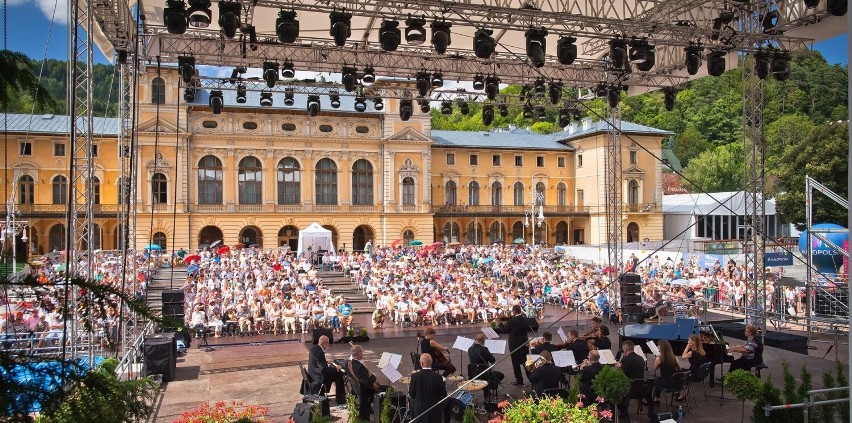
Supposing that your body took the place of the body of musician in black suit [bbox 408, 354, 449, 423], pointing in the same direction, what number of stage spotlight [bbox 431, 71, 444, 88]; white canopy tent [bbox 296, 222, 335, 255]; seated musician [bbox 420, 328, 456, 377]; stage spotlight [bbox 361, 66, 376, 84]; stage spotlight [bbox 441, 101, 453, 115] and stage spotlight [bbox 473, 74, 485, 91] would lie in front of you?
6

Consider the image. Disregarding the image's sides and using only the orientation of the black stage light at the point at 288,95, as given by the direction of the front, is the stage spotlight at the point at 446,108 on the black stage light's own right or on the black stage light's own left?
on the black stage light's own left

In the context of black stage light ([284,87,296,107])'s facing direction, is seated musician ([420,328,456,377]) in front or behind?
in front

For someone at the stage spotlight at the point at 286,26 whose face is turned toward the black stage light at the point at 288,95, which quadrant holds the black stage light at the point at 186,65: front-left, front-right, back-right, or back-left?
front-left

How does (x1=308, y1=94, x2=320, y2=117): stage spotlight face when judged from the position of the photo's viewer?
facing the viewer

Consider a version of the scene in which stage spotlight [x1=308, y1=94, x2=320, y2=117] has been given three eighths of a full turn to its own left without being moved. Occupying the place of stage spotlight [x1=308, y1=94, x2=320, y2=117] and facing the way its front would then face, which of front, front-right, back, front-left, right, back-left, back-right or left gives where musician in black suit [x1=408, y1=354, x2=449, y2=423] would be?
back-right

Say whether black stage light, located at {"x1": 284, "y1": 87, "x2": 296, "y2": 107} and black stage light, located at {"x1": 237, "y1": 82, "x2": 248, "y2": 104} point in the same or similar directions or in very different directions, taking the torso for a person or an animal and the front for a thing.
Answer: same or similar directions

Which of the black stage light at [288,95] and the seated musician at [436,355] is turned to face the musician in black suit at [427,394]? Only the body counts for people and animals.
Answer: the black stage light

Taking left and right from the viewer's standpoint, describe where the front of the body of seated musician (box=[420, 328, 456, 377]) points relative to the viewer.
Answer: facing to the right of the viewer

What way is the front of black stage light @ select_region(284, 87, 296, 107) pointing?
toward the camera

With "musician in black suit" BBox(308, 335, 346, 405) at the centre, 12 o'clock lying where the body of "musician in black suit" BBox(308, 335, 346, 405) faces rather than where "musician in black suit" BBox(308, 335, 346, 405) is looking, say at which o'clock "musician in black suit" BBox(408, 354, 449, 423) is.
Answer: "musician in black suit" BBox(408, 354, 449, 423) is roughly at 2 o'clock from "musician in black suit" BBox(308, 335, 346, 405).

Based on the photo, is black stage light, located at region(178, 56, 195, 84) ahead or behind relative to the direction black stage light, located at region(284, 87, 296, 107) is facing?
ahead

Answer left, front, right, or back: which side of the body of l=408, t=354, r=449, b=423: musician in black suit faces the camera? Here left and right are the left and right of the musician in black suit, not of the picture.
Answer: back

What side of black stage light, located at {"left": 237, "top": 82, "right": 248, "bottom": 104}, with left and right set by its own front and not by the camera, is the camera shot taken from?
front

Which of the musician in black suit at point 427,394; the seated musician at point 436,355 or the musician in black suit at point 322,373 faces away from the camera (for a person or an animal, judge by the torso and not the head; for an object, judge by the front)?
the musician in black suit at point 427,394
